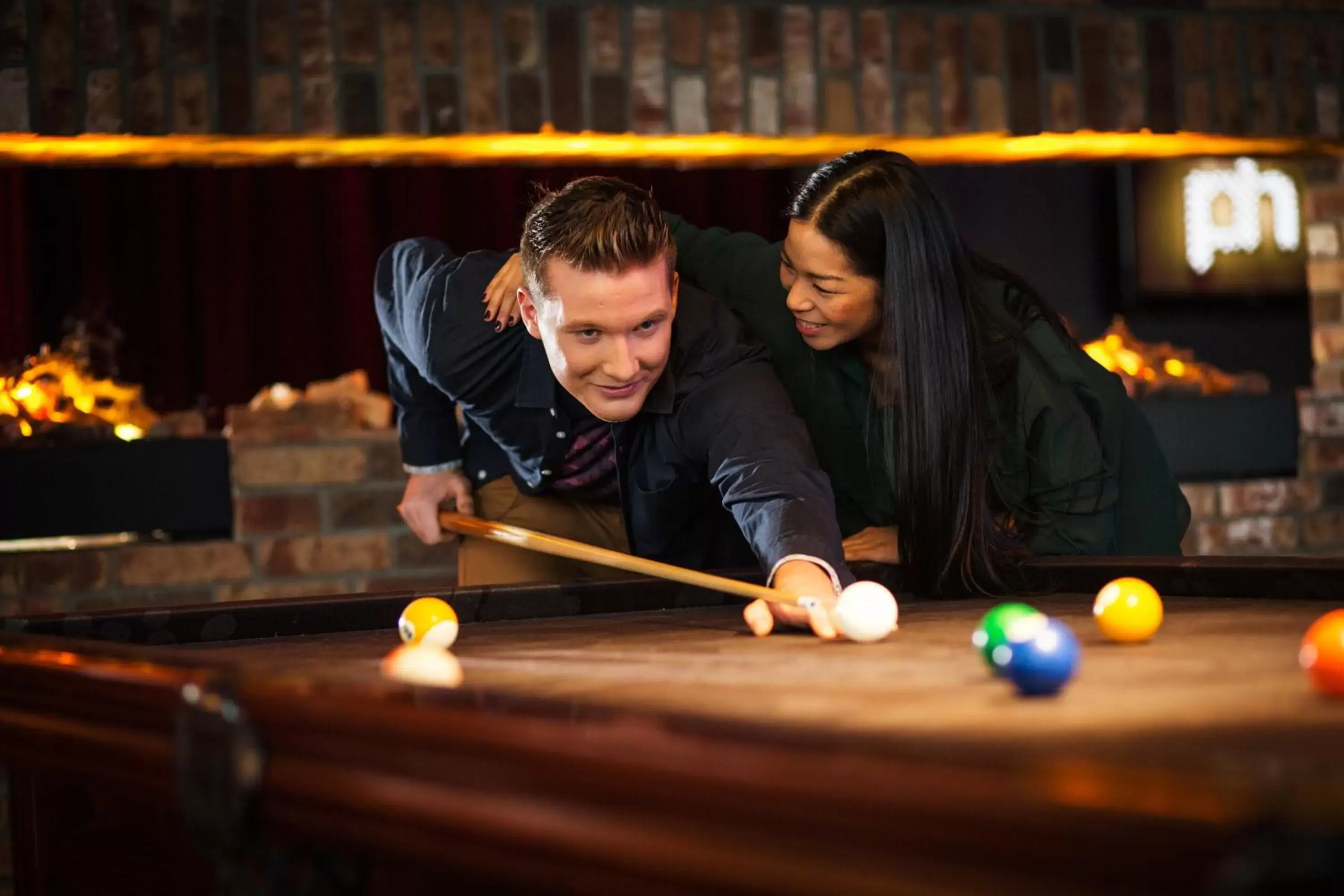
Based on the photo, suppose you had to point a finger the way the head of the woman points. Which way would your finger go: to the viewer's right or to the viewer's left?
to the viewer's left

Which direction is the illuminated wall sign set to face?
toward the camera

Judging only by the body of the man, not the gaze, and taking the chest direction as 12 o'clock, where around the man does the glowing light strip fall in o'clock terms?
The glowing light strip is roughly at 6 o'clock from the man.

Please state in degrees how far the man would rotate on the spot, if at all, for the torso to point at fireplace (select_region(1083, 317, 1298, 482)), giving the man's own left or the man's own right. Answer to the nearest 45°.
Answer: approximately 135° to the man's own left

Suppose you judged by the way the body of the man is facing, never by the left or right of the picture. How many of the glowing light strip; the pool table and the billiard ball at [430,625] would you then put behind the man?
1

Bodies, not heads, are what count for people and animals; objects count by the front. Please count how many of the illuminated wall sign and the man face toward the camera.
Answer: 2

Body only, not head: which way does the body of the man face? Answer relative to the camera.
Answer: toward the camera

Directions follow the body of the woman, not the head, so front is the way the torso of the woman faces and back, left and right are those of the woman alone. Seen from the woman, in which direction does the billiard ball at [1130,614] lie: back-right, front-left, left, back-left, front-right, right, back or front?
front-left

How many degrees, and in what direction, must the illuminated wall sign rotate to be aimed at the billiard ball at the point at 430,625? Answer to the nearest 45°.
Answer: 0° — it already faces it

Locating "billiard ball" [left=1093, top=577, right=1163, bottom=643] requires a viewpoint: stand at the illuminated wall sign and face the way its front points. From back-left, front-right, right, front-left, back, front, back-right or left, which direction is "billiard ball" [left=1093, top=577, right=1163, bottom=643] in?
front

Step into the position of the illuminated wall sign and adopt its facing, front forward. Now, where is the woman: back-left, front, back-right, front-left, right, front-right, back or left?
front

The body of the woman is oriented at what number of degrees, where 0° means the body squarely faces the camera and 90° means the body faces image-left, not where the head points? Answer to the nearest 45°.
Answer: approximately 45°
